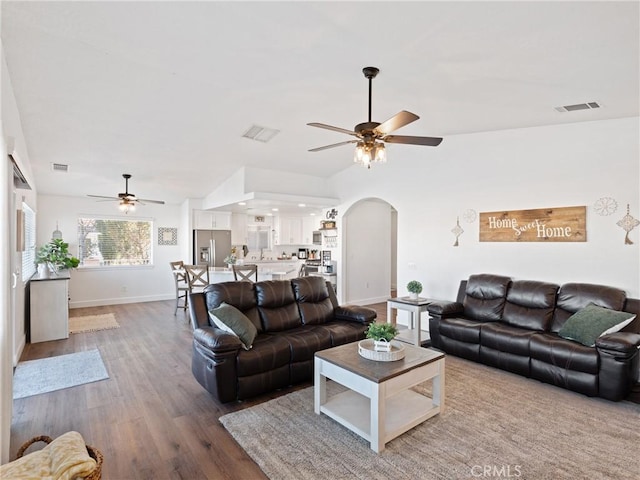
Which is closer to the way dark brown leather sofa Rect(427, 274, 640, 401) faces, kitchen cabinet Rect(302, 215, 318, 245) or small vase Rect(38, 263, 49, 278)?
the small vase

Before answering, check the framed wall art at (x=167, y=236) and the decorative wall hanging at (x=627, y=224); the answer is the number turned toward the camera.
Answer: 2

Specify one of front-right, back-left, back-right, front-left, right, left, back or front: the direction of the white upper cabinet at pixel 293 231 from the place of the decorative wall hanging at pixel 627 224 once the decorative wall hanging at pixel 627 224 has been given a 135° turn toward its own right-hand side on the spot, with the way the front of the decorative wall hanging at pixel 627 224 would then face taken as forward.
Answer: front-left

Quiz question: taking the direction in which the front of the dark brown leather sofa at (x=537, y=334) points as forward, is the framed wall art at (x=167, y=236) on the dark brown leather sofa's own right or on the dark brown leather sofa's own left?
on the dark brown leather sofa's own right

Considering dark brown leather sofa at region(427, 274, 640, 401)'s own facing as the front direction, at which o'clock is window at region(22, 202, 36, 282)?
The window is roughly at 1 o'clock from the dark brown leather sofa.

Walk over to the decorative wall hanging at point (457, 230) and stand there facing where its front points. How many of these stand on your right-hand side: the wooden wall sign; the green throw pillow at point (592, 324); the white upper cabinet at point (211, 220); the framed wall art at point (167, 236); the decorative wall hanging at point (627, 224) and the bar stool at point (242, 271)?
3

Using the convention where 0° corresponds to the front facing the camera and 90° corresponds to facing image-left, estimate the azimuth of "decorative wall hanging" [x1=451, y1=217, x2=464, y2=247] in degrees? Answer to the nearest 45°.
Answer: approximately 0°

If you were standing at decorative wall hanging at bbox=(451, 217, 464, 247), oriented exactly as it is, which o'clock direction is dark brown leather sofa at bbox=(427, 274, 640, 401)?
The dark brown leather sofa is roughly at 11 o'clock from the decorative wall hanging.
